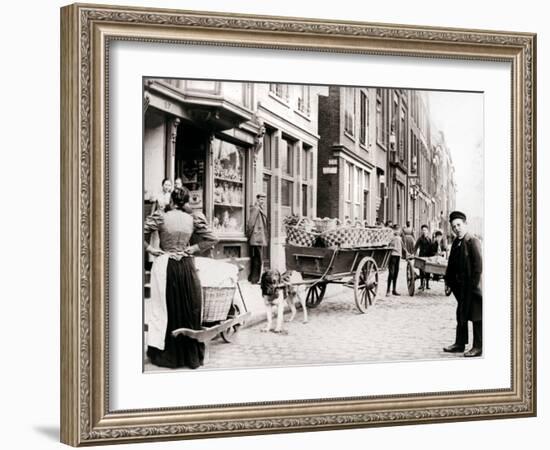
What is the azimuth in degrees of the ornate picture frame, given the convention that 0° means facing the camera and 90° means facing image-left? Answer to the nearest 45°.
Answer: approximately 315°
